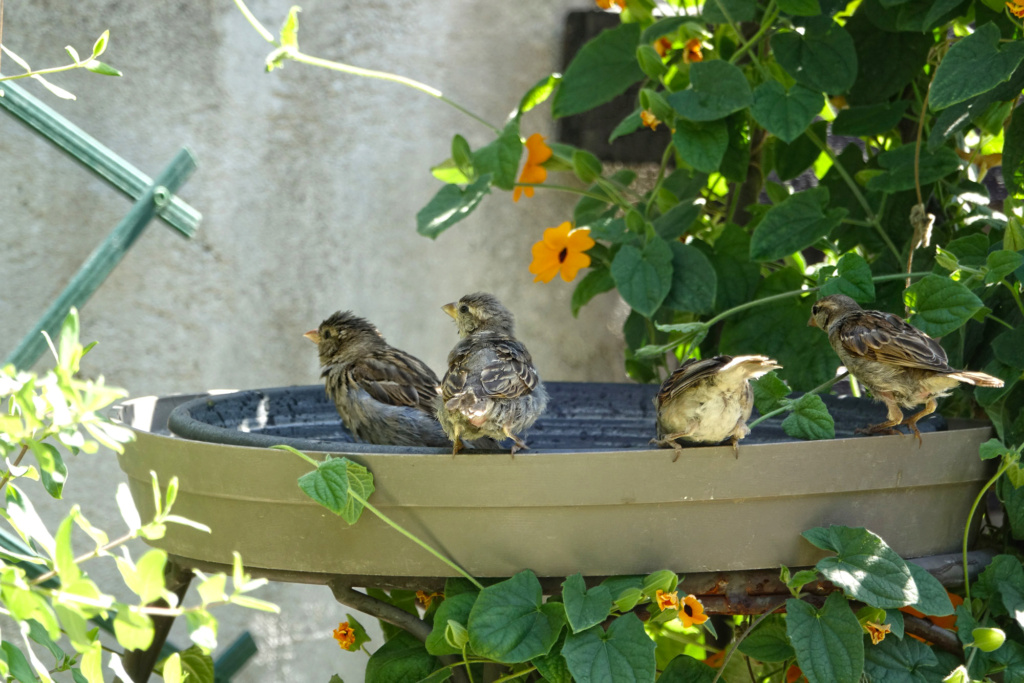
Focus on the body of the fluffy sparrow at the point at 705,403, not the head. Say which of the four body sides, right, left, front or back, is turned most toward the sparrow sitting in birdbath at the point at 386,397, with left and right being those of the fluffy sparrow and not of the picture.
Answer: front

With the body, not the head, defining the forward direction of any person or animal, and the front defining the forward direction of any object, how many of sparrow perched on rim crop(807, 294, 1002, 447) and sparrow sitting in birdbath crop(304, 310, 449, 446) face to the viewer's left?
2

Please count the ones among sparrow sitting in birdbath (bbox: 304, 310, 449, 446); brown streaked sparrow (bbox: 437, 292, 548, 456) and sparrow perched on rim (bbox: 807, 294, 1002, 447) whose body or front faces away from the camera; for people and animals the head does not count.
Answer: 1

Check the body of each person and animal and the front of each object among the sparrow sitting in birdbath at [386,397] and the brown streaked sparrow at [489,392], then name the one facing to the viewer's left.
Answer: the sparrow sitting in birdbath

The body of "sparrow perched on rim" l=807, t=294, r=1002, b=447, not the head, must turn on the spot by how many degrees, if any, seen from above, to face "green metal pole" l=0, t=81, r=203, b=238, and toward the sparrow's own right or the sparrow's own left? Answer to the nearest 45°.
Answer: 0° — it already faces it

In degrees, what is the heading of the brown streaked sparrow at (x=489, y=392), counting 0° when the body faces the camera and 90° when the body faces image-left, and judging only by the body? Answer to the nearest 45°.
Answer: approximately 180°

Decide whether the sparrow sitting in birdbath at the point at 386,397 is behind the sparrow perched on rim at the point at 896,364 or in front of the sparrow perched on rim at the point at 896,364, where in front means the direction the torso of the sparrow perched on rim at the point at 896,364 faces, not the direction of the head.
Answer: in front

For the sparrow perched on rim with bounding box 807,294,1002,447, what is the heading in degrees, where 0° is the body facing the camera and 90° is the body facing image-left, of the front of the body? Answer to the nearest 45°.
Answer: approximately 90°

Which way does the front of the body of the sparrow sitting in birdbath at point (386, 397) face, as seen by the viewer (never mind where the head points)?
to the viewer's left

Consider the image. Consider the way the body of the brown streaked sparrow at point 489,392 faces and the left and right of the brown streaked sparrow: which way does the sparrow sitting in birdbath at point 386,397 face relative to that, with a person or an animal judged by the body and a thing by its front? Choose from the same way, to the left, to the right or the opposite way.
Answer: to the left

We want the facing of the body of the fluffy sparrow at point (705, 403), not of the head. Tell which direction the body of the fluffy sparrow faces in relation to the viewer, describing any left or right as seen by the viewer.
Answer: facing away from the viewer and to the left of the viewer
